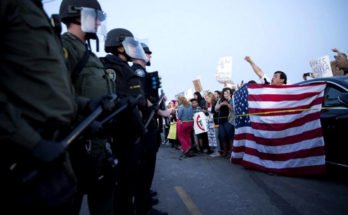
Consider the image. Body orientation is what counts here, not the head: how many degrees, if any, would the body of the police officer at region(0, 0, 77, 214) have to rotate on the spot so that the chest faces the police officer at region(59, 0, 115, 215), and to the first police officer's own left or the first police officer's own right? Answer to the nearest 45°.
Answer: approximately 90° to the first police officer's own left

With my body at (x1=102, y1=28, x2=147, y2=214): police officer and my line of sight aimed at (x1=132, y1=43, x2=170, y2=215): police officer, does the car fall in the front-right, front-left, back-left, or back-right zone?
front-right

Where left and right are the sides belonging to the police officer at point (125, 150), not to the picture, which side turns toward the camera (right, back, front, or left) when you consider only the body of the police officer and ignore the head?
right

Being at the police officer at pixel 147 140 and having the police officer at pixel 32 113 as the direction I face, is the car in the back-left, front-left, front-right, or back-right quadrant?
back-left

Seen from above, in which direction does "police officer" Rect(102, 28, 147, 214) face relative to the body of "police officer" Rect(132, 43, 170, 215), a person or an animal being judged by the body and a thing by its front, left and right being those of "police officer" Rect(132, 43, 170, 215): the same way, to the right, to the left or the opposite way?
the same way

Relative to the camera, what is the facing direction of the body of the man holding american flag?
to the viewer's left

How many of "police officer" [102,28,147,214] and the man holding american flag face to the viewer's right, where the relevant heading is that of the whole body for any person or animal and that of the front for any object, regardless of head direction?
1

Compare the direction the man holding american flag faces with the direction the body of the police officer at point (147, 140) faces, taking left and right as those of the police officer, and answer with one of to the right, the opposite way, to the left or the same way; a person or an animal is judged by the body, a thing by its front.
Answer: the opposite way

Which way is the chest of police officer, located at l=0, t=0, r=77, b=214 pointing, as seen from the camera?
to the viewer's right

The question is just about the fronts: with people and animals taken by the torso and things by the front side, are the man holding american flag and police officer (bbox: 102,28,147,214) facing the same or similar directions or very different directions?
very different directions

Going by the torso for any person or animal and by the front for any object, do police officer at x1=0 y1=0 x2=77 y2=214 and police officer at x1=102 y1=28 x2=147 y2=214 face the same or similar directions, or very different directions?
same or similar directions

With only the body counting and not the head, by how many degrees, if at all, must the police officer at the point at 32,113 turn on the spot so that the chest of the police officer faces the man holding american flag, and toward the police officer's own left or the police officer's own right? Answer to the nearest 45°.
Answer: approximately 45° to the police officer's own left

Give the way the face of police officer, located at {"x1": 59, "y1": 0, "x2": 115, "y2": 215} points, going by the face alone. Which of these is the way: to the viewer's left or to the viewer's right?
to the viewer's right

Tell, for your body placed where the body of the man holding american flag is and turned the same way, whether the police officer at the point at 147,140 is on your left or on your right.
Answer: on your left
